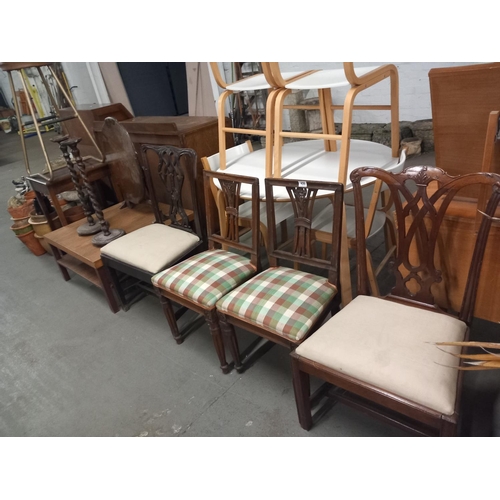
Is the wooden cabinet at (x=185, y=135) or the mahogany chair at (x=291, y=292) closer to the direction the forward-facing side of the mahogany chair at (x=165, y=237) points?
the mahogany chair

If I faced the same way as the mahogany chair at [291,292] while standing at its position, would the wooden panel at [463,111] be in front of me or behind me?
behind

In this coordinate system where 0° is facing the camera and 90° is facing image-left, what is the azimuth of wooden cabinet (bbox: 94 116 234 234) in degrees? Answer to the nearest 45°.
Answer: approximately 45°

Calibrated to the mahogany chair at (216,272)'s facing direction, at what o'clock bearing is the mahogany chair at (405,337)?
the mahogany chair at (405,337) is roughly at 9 o'clock from the mahogany chair at (216,272).

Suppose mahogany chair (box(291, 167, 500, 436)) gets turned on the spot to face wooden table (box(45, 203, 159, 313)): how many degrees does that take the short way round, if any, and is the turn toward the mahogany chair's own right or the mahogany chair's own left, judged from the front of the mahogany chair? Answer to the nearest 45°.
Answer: approximately 45° to the mahogany chair's own right

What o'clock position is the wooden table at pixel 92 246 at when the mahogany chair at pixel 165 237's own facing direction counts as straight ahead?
The wooden table is roughly at 3 o'clock from the mahogany chair.

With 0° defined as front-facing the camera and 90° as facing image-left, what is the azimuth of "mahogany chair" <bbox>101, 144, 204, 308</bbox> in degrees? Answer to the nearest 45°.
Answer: approximately 45°

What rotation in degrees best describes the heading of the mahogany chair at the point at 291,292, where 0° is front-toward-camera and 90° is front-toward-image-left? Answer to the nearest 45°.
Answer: approximately 45°

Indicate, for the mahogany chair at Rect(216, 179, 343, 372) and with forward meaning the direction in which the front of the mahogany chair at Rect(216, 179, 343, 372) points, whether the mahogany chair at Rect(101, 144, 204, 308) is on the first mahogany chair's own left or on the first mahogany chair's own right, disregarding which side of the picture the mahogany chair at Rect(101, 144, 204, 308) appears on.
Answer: on the first mahogany chair's own right
